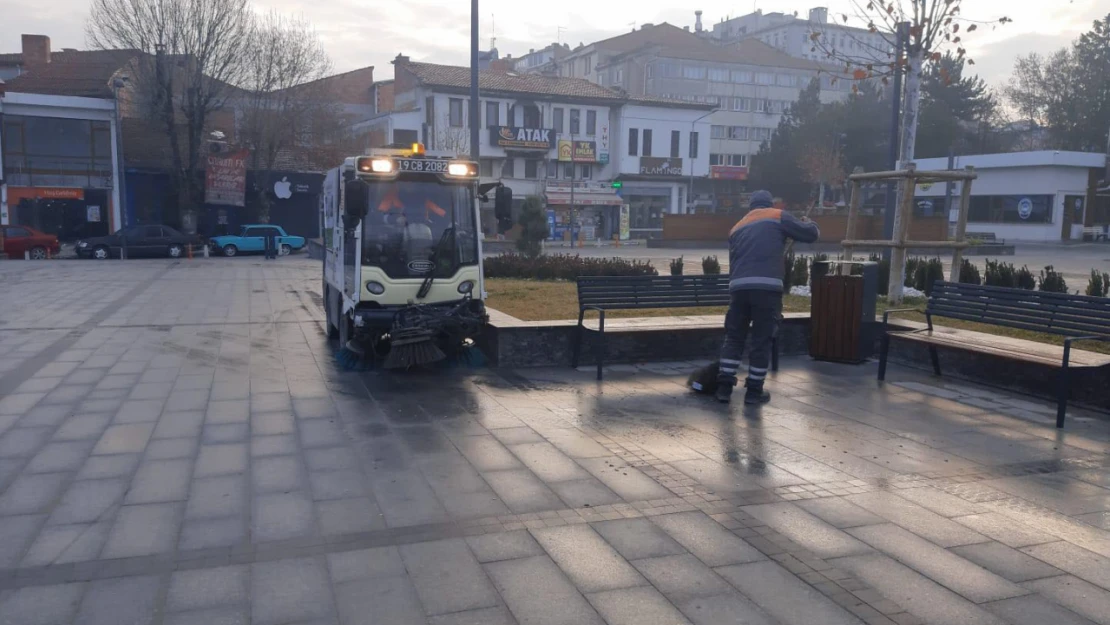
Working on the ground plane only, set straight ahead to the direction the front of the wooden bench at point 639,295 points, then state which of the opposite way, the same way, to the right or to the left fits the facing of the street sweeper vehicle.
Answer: the same way

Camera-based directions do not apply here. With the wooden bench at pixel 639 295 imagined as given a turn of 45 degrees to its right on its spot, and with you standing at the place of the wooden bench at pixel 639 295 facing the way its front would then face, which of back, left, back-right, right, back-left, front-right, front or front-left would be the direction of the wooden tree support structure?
back

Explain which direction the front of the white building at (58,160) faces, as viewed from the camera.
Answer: facing the viewer

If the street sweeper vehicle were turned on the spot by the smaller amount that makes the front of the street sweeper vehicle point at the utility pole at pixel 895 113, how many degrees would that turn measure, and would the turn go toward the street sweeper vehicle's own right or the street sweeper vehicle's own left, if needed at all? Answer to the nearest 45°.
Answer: approximately 135° to the street sweeper vehicle's own left

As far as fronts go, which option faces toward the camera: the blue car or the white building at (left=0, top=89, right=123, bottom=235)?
the white building

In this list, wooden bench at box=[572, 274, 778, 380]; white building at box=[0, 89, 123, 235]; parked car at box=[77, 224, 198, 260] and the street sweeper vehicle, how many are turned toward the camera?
3

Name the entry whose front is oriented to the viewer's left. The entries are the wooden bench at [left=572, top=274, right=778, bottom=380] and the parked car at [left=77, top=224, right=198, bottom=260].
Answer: the parked car

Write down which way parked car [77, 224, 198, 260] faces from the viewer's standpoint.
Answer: facing to the left of the viewer

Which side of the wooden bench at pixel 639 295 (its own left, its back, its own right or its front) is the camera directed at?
front

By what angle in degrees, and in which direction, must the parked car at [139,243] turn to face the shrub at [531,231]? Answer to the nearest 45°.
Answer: approximately 135° to its left

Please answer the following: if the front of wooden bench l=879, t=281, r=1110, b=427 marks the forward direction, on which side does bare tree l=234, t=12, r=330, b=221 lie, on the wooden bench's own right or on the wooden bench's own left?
on the wooden bench's own right

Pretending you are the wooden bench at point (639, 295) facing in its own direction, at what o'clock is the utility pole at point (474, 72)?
The utility pole is roughly at 5 o'clock from the wooden bench.

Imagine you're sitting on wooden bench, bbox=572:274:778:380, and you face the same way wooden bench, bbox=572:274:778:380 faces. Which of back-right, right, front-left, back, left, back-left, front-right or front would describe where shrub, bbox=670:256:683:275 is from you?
back
